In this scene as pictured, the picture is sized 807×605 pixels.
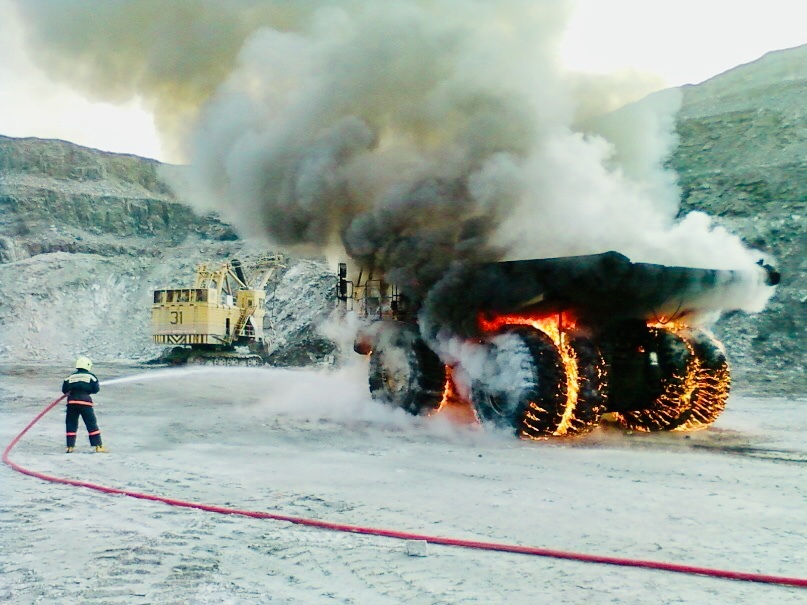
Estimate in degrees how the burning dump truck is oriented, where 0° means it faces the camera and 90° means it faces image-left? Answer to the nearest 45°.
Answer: approximately 135°

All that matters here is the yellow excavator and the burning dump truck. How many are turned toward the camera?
0

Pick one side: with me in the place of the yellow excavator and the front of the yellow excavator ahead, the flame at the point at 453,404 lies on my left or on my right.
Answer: on my right

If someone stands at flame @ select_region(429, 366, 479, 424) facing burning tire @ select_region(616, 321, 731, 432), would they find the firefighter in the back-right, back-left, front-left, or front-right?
back-right

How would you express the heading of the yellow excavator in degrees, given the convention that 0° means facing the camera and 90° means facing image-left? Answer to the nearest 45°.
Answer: approximately 225°

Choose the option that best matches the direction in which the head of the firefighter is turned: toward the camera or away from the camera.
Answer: away from the camera

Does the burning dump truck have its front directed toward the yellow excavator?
yes

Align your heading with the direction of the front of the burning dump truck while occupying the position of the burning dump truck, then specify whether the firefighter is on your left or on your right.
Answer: on your left
